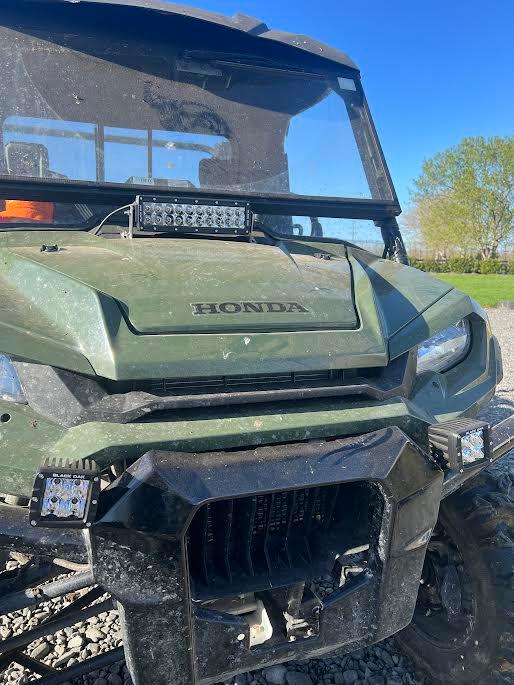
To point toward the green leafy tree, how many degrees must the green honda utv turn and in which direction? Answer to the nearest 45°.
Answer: approximately 135° to its left

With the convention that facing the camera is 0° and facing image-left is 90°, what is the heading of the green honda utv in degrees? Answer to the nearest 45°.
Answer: approximately 315°
